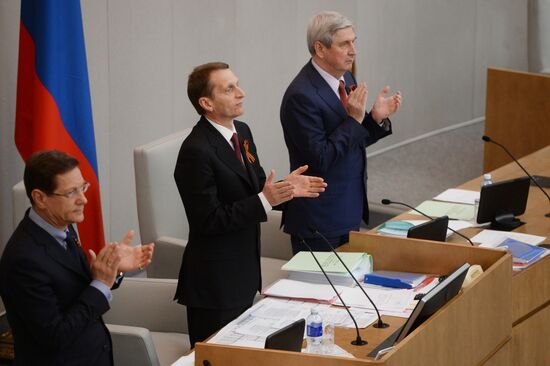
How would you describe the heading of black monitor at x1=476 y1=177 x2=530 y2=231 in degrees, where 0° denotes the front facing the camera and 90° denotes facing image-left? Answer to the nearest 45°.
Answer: approximately 135°

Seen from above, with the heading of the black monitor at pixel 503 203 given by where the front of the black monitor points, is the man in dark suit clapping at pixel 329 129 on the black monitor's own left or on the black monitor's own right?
on the black monitor's own left

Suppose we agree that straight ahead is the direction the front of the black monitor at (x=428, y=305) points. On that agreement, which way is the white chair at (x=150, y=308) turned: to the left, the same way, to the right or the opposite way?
the opposite way

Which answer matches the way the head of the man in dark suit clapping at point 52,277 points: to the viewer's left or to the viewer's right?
to the viewer's right

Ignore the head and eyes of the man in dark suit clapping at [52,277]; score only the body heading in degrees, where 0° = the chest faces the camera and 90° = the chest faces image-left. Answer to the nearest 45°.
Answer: approximately 315°

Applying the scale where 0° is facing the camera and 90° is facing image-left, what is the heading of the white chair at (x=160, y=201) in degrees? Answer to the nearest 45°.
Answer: approximately 315°

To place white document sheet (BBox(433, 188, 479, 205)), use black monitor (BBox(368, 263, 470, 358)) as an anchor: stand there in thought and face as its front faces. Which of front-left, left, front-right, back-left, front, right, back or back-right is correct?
front-right
